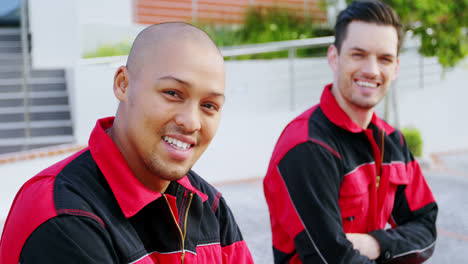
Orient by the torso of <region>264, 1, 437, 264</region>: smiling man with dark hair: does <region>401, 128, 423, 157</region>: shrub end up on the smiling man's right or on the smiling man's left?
on the smiling man's left

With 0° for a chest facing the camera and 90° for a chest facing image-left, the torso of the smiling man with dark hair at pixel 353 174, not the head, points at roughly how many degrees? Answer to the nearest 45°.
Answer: approximately 315°

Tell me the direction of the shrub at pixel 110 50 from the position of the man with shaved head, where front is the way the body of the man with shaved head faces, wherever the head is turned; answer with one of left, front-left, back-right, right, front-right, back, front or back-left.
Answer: back-left

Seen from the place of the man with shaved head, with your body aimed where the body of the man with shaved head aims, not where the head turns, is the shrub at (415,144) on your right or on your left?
on your left

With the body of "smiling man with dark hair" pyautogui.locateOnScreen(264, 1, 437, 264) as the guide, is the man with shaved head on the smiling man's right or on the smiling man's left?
on the smiling man's right

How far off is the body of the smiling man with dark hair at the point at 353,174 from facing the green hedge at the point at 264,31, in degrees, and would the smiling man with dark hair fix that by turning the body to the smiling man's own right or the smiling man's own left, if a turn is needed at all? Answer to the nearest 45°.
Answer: approximately 135° to the smiling man's own left
